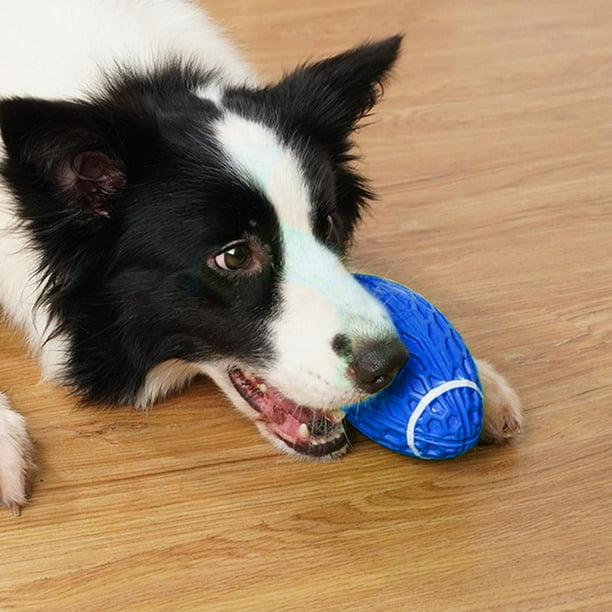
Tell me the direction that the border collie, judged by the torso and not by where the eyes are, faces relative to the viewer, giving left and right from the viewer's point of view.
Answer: facing the viewer and to the right of the viewer
